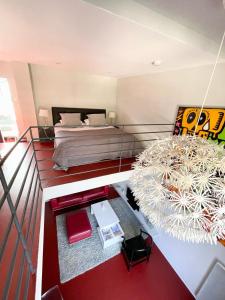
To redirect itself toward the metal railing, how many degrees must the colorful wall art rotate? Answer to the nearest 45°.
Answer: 0° — it already faces it

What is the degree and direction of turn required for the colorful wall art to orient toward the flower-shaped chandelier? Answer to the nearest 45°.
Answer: approximately 45° to its left

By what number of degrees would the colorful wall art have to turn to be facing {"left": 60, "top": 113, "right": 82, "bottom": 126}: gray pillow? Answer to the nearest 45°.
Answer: approximately 45° to its right

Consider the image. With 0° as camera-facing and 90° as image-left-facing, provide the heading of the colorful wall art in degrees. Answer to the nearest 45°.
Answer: approximately 45°

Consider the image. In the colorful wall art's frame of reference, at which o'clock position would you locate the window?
The window is roughly at 1 o'clock from the colorful wall art.

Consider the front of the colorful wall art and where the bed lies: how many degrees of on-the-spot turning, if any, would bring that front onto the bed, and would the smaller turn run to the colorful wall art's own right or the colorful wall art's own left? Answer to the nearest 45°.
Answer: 0° — it already faces it
